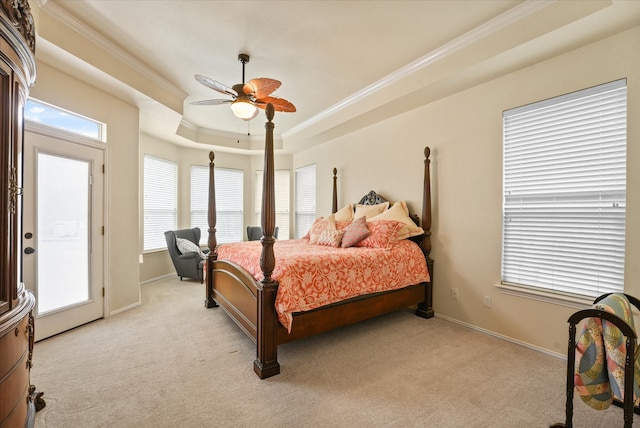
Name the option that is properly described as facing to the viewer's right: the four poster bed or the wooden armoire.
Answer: the wooden armoire

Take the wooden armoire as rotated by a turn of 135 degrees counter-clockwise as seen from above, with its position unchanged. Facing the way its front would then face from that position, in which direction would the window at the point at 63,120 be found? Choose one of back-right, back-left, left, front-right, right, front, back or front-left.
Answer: front-right

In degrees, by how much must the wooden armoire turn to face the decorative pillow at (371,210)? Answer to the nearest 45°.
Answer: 0° — it already faces it

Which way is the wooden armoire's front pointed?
to the viewer's right

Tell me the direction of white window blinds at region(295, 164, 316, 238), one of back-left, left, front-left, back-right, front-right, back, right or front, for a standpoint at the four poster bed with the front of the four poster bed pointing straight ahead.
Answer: back-right

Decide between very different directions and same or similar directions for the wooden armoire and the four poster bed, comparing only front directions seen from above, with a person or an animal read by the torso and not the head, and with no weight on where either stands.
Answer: very different directions

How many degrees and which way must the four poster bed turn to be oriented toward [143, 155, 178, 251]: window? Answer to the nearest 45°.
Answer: approximately 90° to its right

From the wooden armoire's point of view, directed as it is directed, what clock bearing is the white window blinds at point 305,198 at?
The white window blinds is roughly at 11 o'clock from the wooden armoire.

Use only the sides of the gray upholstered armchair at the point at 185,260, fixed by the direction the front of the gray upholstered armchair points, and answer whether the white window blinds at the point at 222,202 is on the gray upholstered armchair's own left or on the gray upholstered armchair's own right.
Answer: on the gray upholstered armchair's own left

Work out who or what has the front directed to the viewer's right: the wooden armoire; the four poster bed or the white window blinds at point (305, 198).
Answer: the wooden armoire
